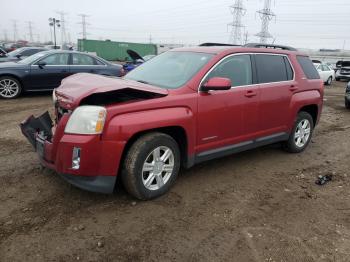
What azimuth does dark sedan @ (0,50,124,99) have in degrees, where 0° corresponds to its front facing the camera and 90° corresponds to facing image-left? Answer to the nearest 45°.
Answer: approximately 90°

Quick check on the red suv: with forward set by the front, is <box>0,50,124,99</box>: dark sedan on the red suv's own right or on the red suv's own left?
on the red suv's own right

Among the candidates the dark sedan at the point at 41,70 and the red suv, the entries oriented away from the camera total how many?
0

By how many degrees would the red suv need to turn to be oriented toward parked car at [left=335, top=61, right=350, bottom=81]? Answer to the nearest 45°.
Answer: approximately 180°

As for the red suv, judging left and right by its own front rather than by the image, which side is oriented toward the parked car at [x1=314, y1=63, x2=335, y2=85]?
back

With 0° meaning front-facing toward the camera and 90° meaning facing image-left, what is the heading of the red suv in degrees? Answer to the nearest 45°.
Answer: approximately 45°

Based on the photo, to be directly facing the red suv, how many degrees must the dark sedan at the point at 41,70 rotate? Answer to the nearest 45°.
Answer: approximately 90° to its left
